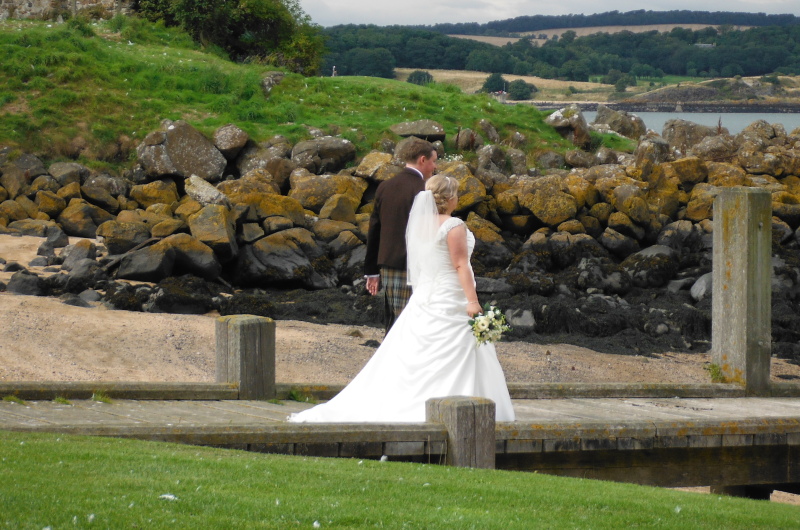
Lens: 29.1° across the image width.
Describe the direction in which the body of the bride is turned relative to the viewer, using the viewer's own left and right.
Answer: facing away from the viewer and to the right of the viewer

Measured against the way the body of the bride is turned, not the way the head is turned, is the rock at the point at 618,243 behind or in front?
in front

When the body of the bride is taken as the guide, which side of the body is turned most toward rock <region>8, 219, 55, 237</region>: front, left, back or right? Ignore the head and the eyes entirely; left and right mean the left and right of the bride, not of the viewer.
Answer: left

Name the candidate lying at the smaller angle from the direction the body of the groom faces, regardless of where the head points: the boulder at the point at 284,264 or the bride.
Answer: the boulder

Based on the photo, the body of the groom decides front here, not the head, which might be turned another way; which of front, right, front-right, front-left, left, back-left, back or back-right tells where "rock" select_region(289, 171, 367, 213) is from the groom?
front-left

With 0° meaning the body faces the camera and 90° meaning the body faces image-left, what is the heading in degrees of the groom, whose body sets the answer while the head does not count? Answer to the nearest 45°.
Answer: approximately 225°

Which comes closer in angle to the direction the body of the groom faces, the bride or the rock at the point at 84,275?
the rock

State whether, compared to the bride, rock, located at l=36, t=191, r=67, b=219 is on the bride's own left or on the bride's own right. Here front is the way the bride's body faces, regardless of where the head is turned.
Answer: on the bride's own left

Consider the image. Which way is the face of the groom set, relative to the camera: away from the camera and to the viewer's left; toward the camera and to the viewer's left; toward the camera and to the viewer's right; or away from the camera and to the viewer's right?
away from the camera and to the viewer's right

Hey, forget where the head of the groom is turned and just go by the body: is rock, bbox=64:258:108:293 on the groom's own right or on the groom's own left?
on the groom's own left

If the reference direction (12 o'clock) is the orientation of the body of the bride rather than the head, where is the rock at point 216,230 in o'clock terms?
The rock is roughly at 10 o'clock from the bride.

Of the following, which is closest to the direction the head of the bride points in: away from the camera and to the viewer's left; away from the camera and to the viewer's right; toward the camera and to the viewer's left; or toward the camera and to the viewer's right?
away from the camera and to the viewer's right
